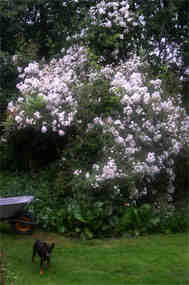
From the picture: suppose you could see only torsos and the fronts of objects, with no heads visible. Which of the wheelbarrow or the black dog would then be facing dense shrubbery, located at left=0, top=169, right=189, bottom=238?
the wheelbarrow

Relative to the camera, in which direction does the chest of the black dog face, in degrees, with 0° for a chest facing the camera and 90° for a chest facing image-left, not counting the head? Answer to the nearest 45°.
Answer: approximately 315°

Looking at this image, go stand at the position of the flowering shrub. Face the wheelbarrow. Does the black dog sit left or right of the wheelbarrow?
left

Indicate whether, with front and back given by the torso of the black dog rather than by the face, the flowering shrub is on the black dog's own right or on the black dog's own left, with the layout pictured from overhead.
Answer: on the black dog's own left

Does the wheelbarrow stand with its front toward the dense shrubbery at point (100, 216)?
yes

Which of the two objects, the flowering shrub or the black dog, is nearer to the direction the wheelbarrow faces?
the flowering shrub

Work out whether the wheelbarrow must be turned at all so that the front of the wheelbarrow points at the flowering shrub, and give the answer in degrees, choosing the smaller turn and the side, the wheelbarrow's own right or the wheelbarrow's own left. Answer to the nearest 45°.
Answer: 0° — it already faces it

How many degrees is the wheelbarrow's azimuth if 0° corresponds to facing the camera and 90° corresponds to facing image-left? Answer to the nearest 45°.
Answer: approximately 270°

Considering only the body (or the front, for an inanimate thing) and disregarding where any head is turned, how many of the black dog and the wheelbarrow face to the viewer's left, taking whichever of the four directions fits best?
0
